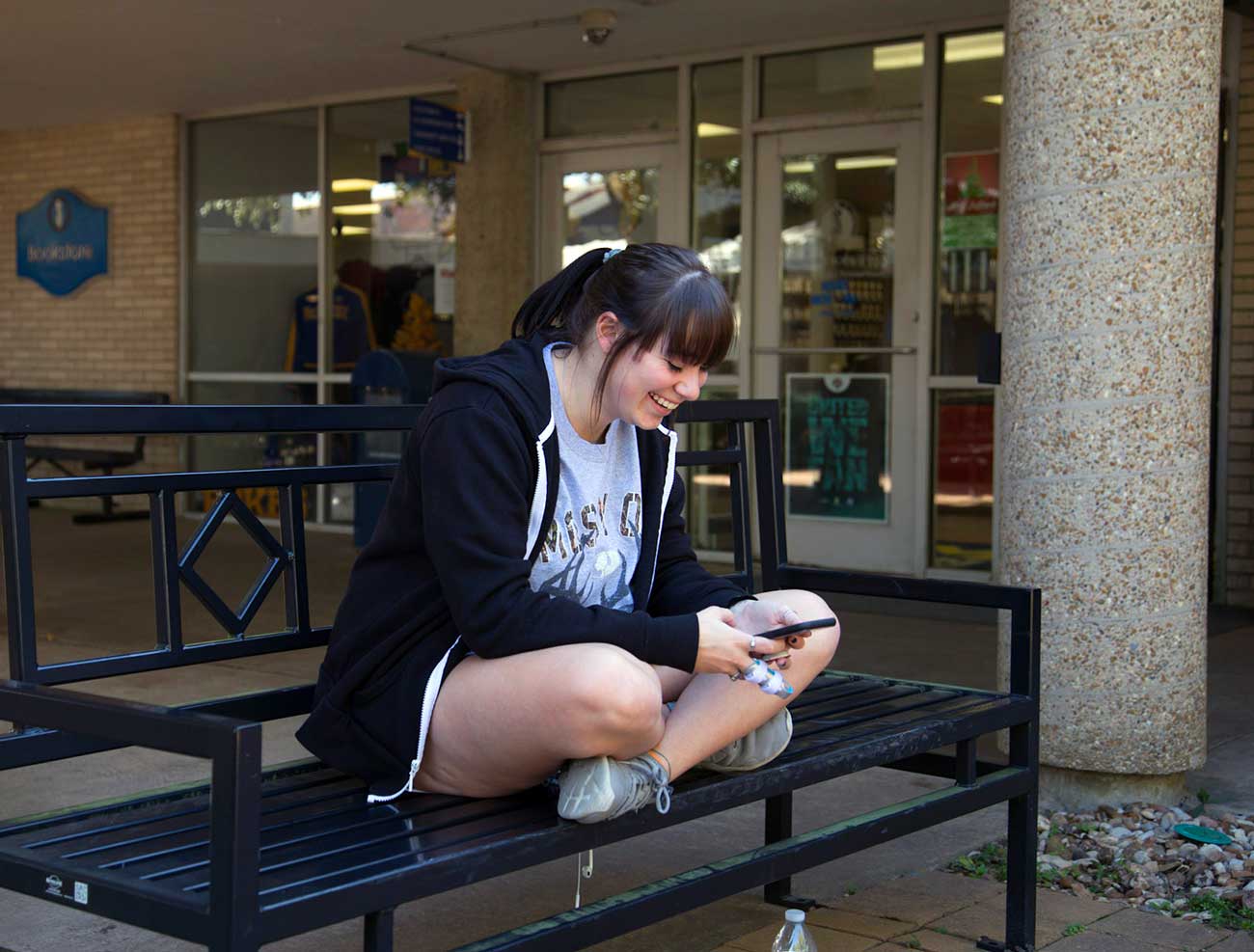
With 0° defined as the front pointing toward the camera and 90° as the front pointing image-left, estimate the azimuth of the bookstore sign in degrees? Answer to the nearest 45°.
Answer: approximately 0°

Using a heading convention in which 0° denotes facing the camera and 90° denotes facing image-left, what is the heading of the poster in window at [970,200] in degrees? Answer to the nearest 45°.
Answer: approximately 0°

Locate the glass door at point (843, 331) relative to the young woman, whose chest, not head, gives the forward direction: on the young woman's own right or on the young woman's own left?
on the young woman's own left

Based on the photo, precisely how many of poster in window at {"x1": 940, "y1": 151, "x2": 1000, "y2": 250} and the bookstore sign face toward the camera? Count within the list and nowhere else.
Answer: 2

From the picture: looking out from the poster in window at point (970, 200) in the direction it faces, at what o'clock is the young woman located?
The young woman is roughly at 12 o'clock from the poster in window.

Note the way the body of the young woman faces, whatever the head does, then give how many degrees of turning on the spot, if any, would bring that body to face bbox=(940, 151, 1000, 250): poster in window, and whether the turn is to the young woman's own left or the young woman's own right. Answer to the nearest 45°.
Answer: approximately 135° to the young woman's own left

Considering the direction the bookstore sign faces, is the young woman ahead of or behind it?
ahead
